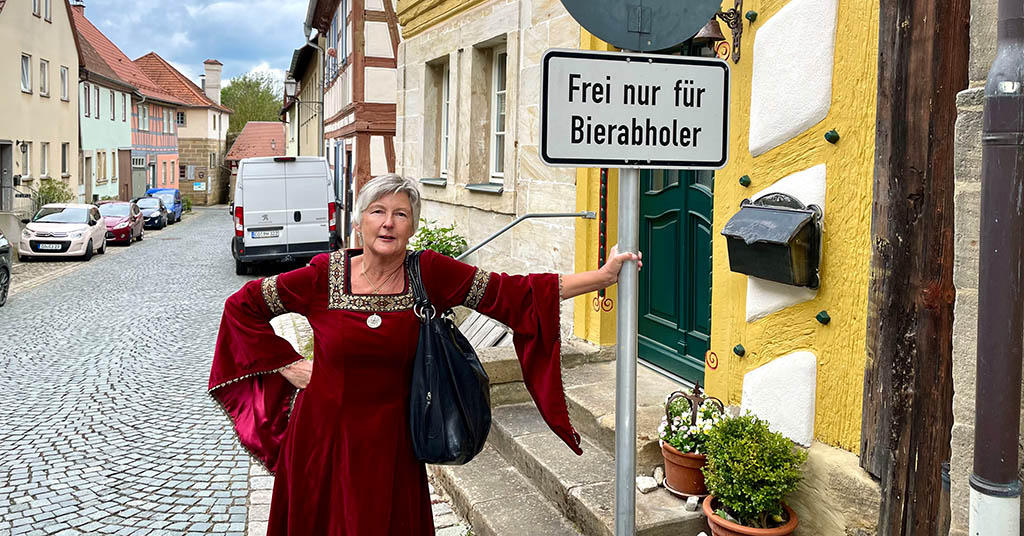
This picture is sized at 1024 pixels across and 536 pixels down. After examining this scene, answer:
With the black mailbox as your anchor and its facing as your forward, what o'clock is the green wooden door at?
The green wooden door is roughly at 4 o'clock from the black mailbox.

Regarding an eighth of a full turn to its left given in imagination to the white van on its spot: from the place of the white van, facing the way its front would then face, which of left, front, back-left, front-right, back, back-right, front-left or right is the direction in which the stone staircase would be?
back-left

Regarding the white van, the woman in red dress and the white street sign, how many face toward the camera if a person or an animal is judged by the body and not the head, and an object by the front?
2

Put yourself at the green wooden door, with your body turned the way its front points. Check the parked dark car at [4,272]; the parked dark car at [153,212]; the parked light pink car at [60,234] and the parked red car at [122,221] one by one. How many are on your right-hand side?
4

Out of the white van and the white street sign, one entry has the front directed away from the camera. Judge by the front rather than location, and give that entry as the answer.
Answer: the white van

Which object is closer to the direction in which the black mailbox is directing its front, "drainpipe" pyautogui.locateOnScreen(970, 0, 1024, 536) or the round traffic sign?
the round traffic sign

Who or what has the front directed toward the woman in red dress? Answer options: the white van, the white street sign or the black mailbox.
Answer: the black mailbox

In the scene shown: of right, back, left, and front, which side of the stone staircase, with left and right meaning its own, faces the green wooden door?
back

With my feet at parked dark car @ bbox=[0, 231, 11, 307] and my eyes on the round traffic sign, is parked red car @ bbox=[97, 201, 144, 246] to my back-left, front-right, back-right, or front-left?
back-left

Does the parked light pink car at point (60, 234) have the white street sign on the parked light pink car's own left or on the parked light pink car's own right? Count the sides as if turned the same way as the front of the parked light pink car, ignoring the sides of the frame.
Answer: on the parked light pink car's own left

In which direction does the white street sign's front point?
toward the camera

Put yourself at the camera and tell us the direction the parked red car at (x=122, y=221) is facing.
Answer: facing the viewer and to the left of the viewer

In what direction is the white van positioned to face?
away from the camera

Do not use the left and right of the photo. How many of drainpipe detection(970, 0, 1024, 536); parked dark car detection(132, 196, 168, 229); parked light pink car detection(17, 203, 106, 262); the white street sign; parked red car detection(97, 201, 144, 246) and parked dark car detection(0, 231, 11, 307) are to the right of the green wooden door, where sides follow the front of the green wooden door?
4

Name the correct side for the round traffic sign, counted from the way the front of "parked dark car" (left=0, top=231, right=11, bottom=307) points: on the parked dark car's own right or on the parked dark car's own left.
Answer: on the parked dark car's own left

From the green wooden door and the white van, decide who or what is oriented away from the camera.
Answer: the white van
